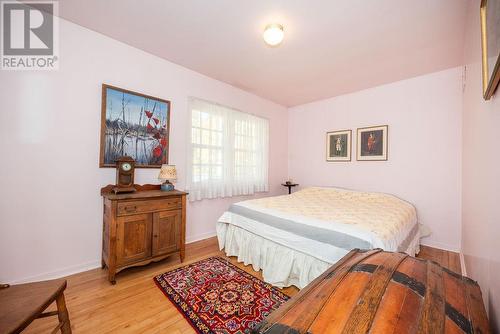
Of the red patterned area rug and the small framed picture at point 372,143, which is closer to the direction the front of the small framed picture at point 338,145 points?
the red patterned area rug

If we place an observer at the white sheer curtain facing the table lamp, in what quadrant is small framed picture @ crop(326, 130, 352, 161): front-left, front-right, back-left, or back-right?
back-left

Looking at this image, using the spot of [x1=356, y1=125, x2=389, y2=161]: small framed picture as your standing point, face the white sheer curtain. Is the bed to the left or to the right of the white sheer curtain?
left

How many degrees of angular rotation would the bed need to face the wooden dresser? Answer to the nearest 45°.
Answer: approximately 45° to its right

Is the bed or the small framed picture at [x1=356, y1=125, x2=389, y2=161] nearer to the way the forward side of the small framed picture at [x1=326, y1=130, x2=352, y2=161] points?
the bed

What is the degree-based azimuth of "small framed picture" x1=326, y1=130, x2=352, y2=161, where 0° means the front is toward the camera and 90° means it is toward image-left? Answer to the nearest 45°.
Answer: approximately 45°

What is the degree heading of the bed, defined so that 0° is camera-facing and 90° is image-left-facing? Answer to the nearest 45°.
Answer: approximately 45°
